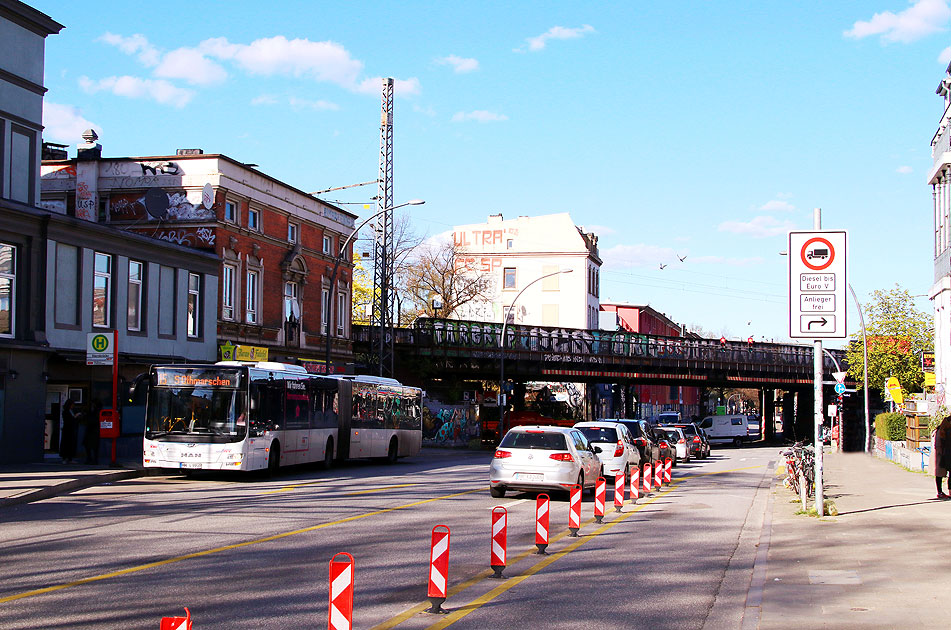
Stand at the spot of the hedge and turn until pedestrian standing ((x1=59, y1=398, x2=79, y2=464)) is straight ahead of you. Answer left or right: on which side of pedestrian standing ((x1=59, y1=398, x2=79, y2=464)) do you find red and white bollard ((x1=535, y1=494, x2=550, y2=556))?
left

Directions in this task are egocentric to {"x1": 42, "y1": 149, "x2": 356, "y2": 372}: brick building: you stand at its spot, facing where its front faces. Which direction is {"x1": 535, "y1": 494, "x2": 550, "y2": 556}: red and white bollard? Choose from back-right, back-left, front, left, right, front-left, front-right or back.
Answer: front-right

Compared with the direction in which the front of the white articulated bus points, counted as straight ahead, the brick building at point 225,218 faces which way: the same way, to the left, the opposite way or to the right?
to the left

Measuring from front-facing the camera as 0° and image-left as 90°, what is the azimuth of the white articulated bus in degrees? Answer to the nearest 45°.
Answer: approximately 45°

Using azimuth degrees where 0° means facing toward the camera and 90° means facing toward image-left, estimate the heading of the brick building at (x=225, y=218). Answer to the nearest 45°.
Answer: approximately 315°

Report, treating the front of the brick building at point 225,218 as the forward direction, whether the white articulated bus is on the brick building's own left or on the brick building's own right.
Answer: on the brick building's own right

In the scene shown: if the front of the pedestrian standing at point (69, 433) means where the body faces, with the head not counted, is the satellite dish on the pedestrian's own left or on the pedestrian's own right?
on the pedestrian's own left

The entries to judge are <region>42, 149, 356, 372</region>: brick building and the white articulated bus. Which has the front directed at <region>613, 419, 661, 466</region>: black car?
the brick building

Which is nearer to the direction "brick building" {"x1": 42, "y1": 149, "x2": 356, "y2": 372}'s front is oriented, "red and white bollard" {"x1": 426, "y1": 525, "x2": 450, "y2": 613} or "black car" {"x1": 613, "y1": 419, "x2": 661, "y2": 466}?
the black car

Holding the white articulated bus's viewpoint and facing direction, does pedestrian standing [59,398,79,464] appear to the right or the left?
on its right

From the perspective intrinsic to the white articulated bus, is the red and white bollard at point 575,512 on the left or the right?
on its left
